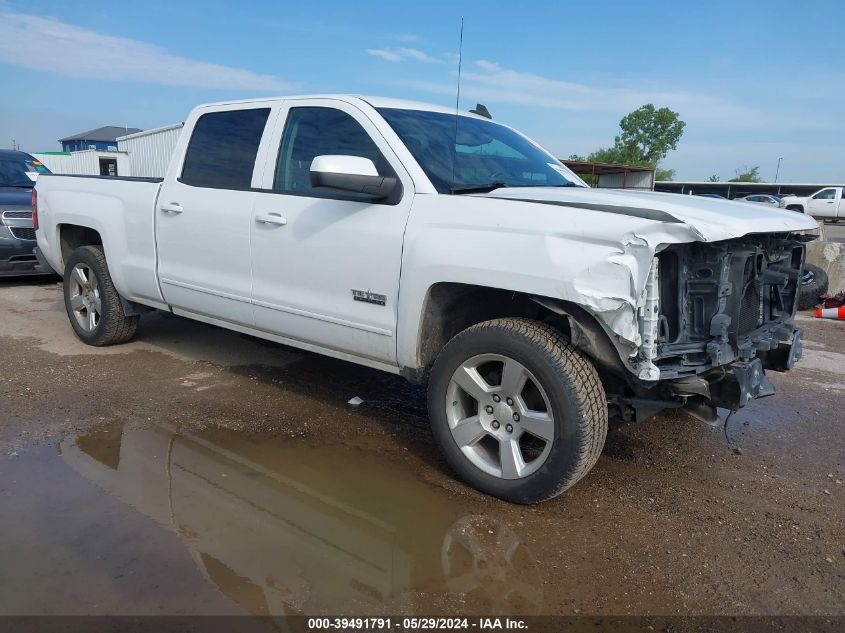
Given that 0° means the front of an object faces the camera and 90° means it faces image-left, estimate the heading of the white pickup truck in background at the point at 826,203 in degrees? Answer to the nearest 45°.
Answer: approximately 90°

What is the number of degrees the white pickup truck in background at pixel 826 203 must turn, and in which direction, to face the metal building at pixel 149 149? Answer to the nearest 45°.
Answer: approximately 45° to its left

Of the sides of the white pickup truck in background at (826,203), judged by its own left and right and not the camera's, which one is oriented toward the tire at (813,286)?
left

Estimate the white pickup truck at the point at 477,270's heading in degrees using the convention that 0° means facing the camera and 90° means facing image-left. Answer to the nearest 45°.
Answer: approximately 315°

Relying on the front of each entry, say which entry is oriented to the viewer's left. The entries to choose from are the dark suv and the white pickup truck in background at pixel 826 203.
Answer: the white pickup truck in background

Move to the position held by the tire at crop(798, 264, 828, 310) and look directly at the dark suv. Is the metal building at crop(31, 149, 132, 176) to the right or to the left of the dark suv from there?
right

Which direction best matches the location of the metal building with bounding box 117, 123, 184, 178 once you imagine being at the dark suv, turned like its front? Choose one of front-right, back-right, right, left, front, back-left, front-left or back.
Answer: back-left

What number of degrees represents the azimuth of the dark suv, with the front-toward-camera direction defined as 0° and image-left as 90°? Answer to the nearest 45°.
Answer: approximately 315°

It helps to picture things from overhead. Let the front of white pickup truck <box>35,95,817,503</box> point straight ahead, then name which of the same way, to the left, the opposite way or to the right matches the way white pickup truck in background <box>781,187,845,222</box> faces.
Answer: the opposite way

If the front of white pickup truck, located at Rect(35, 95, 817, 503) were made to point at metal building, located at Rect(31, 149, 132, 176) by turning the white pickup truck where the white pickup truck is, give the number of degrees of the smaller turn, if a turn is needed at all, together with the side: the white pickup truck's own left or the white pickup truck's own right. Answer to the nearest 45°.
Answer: approximately 180°

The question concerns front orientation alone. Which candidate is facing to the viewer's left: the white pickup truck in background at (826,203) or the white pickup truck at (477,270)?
the white pickup truck in background
